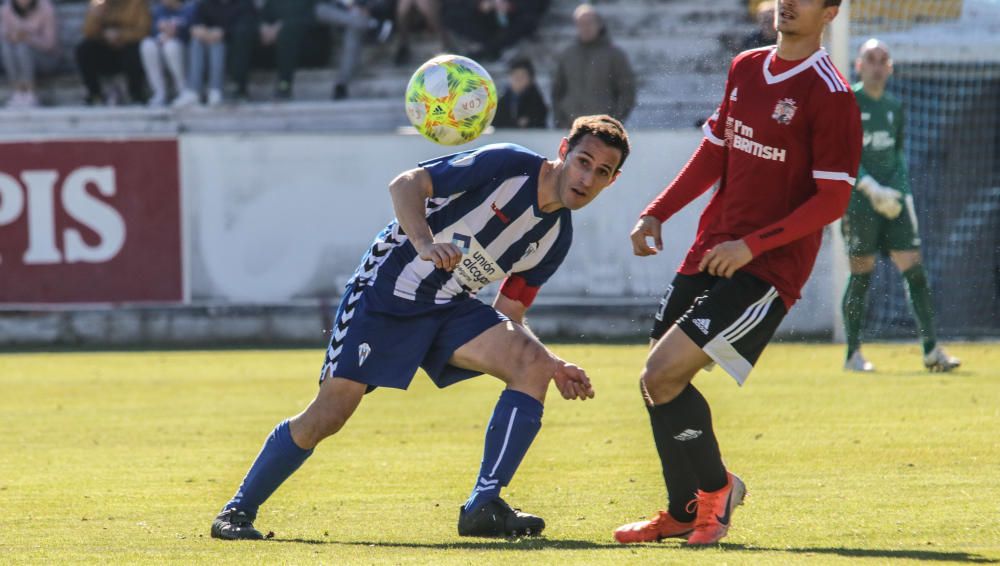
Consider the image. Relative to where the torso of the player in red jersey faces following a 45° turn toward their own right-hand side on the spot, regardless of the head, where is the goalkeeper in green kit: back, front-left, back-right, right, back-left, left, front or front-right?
right

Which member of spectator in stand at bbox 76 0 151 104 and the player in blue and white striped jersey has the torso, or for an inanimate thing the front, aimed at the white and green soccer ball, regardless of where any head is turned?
the spectator in stand

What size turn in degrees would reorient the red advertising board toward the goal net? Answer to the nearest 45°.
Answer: approximately 90° to its left

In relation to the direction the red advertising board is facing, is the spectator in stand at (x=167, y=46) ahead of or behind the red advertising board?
behind

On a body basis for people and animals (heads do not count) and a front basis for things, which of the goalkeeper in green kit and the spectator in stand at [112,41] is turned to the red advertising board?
the spectator in stand

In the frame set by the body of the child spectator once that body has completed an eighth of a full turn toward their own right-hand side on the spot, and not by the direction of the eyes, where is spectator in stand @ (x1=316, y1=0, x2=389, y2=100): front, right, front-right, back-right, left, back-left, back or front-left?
right

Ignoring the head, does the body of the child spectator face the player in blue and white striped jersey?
yes

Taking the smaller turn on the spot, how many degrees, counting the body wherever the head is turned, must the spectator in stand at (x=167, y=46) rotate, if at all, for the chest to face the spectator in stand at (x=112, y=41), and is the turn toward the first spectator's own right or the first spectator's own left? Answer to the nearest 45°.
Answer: approximately 135° to the first spectator's own right
